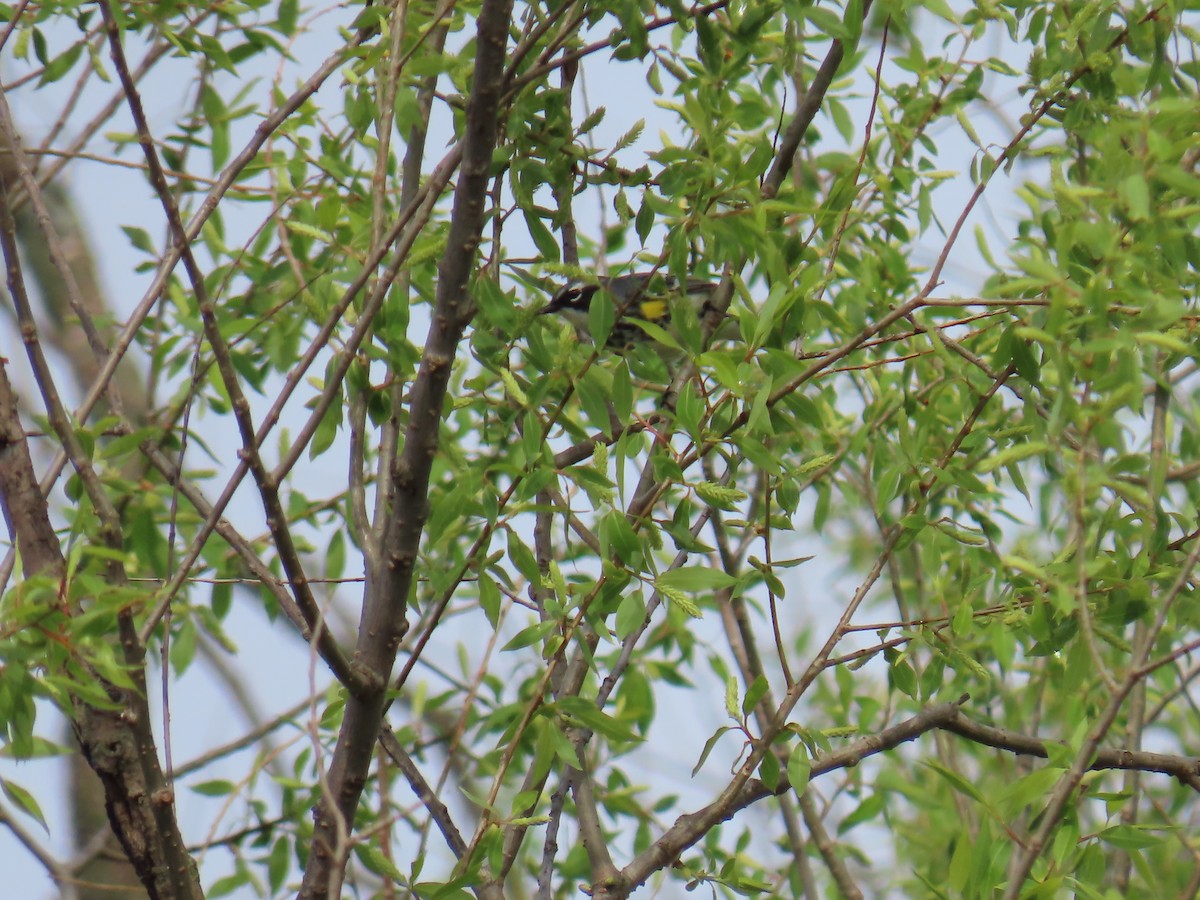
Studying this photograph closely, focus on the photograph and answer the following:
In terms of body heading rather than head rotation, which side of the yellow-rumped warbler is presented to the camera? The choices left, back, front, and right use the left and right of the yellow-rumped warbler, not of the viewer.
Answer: left
